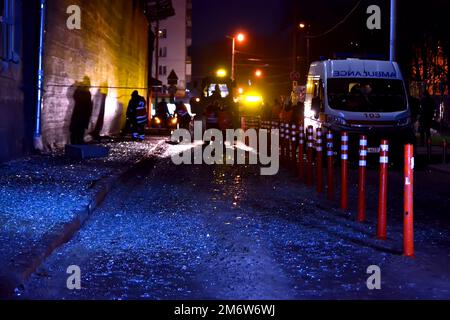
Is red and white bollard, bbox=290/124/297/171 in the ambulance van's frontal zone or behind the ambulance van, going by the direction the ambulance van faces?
frontal zone

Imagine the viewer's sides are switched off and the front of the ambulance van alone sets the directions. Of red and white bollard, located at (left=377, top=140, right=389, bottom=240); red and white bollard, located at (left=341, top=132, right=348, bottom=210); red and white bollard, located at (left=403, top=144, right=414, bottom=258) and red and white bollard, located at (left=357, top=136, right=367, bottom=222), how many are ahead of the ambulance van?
4

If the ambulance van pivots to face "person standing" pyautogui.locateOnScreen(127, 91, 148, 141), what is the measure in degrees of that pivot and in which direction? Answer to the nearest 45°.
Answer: approximately 135° to its right

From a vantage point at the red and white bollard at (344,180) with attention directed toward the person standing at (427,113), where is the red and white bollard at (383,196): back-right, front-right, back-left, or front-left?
back-right

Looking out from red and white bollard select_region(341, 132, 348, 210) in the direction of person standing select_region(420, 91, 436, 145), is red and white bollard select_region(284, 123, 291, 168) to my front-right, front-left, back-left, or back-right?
front-left

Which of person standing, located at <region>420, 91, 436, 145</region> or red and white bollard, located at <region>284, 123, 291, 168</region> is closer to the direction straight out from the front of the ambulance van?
the red and white bollard

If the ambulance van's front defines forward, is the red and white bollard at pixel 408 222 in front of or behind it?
in front

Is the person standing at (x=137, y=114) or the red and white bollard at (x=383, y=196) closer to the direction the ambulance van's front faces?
the red and white bollard

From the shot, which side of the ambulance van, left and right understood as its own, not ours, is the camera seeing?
front

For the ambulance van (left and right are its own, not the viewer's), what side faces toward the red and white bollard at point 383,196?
front

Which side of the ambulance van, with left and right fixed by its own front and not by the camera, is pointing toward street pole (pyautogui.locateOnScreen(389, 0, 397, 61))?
back

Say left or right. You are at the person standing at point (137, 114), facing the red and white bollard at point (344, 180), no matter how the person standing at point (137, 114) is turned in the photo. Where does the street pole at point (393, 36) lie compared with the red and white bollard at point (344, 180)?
left

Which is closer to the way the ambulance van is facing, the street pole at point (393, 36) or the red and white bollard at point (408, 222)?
the red and white bollard

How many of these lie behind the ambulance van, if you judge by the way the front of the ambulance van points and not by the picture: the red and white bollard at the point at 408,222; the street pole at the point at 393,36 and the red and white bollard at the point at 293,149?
1

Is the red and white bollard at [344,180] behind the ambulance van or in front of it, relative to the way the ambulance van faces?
in front
